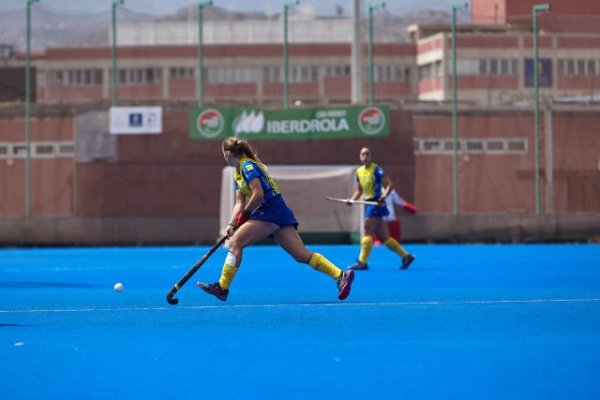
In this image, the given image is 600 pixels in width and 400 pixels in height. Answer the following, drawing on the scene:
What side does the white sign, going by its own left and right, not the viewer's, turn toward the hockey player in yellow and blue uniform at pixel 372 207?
front

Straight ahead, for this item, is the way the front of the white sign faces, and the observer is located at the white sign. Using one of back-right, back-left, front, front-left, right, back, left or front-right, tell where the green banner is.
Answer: left

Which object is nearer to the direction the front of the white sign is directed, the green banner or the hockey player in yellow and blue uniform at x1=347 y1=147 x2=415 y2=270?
the hockey player in yellow and blue uniform

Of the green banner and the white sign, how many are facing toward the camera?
2

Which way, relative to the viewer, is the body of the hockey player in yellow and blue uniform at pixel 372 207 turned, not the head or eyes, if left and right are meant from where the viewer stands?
facing the viewer and to the left of the viewer

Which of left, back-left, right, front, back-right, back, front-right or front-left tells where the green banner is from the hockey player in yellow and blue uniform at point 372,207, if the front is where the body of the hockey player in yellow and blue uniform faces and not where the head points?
back-right

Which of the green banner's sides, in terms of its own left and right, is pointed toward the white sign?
right

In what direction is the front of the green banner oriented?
toward the camera

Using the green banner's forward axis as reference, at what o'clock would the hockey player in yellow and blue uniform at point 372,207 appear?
The hockey player in yellow and blue uniform is roughly at 12 o'clock from the green banner.

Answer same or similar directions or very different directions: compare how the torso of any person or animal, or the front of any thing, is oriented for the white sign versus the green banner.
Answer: same or similar directions
